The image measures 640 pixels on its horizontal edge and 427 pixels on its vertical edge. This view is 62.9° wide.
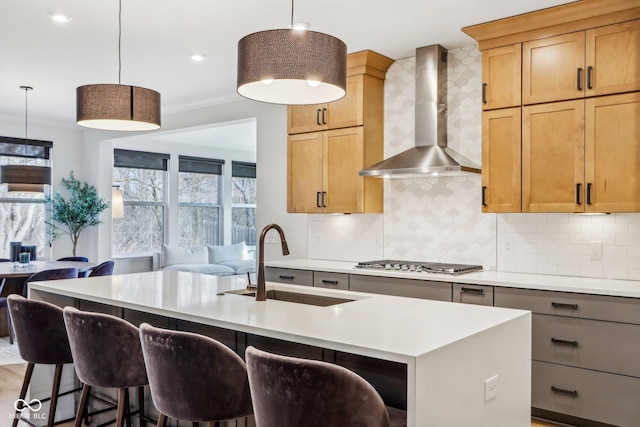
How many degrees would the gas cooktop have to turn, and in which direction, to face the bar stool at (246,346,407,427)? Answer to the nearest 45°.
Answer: approximately 45° to its left

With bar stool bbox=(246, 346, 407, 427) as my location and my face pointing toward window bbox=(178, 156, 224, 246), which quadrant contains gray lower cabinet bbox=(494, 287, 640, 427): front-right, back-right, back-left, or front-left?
front-right

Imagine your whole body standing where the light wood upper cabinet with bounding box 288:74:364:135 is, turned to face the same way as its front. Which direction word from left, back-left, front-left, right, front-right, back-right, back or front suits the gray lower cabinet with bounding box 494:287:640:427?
left

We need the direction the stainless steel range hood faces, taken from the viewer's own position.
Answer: facing the viewer and to the left of the viewer

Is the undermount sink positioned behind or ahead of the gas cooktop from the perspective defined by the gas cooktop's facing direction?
ahead

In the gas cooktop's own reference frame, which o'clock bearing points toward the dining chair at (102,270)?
The dining chair is roughly at 2 o'clock from the gas cooktop.

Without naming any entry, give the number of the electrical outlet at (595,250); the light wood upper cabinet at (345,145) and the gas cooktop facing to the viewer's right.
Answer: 0

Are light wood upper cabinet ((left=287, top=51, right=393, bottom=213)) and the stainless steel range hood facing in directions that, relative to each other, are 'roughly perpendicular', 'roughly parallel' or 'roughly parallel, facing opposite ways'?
roughly parallel

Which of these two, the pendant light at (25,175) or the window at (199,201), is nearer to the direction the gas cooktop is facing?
the pendant light

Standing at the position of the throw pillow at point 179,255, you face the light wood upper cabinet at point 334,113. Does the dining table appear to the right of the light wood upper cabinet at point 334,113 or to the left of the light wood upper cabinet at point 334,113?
right

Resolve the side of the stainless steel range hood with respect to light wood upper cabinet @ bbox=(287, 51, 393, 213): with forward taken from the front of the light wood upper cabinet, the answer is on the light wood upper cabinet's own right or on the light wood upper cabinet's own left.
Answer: on the light wood upper cabinet's own left

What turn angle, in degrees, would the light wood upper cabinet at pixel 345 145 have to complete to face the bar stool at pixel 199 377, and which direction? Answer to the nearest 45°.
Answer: approximately 45° to its left

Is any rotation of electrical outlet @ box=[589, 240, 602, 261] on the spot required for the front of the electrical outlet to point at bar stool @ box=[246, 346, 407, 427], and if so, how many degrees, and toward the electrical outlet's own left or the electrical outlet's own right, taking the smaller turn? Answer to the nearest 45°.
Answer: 0° — it already faces it

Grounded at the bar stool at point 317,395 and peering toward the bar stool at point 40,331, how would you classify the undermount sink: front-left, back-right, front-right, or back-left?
front-right

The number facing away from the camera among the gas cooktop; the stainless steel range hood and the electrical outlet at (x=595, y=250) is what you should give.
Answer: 0

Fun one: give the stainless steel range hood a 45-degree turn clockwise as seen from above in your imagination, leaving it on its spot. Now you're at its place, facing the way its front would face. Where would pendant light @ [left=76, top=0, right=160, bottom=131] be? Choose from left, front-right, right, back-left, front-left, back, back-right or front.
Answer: front-left
